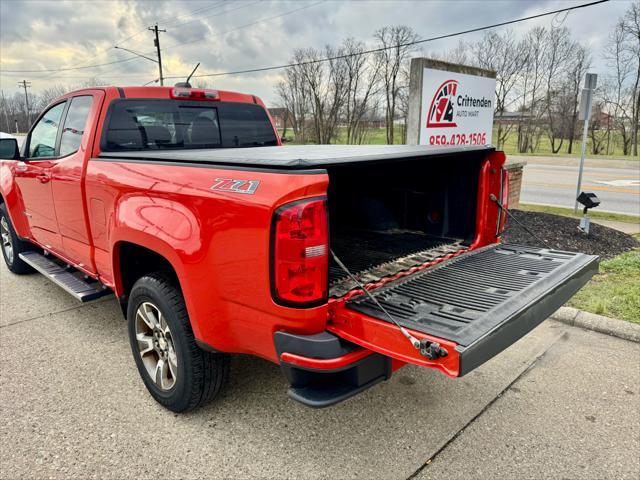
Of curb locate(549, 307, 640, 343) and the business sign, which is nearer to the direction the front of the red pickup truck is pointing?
the business sign

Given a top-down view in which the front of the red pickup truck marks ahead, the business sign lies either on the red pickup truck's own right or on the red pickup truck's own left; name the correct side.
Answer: on the red pickup truck's own right

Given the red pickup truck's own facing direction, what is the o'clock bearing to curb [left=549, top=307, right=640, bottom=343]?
The curb is roughly at 4 o'clock from the red pickup truck.

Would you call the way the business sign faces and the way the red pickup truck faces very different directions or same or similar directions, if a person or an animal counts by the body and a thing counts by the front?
very different directions

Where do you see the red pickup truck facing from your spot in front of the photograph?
facing away from the viewer and to the left of the viewer

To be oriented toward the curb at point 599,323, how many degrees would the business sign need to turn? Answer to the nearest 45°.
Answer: approximately 45° to its right

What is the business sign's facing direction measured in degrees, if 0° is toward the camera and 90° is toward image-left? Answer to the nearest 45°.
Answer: approximately 315°
